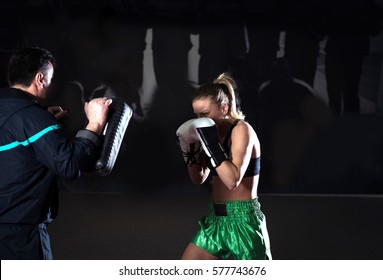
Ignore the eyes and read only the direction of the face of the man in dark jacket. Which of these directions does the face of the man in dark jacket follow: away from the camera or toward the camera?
away from the camera

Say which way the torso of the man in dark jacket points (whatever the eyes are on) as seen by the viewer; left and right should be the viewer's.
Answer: facing away from the viewer and to the right of the viewer

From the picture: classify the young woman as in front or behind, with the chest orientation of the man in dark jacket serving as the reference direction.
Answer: in front
